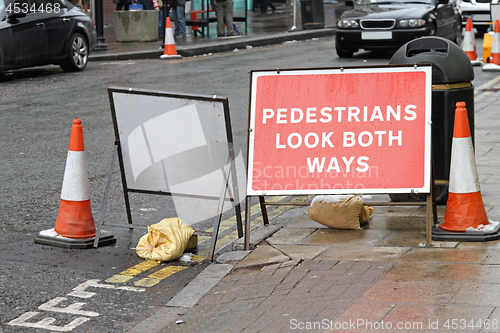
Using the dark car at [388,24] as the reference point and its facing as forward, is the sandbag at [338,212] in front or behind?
in front

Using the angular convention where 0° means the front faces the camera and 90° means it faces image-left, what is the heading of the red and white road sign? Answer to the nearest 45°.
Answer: approximately 0°

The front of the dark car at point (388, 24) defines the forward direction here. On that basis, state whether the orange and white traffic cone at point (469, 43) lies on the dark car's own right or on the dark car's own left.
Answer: on the dark car's own left

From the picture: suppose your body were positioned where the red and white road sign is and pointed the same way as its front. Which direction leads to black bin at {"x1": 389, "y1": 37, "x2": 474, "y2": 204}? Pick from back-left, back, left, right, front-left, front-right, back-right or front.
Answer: back-left

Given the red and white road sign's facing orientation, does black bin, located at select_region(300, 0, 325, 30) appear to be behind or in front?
behind

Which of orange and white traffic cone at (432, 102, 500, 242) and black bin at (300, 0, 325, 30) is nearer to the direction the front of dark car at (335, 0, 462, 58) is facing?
the orange and white traffic cone

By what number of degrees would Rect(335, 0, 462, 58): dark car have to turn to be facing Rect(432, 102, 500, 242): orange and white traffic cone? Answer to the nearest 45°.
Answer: approximately 45° to its left

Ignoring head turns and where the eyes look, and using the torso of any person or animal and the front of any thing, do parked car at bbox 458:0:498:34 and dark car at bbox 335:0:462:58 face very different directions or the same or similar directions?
same or similar directions

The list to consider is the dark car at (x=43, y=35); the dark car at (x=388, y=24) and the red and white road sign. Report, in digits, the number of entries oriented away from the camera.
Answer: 0
